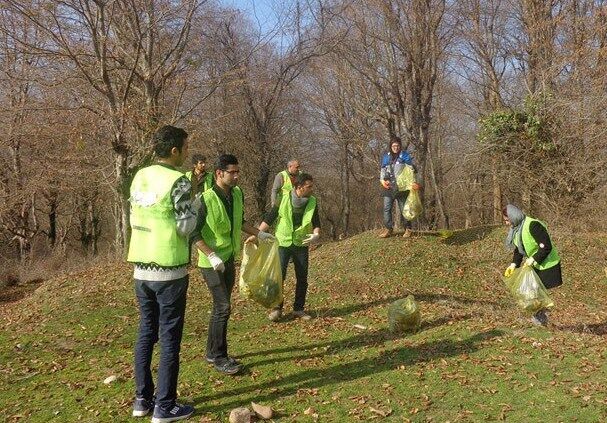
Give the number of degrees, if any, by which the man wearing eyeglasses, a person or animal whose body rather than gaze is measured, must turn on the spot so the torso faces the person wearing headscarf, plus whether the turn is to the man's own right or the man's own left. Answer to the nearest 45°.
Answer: approximately 45° to the man's own left

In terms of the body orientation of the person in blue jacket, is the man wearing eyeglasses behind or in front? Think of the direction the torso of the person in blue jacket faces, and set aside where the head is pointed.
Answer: in front

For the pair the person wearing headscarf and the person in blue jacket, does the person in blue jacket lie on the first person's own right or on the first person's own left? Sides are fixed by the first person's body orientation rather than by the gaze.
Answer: on the first person's own right

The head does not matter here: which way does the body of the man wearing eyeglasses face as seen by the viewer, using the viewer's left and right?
facing the viewer and to the right of the viewer

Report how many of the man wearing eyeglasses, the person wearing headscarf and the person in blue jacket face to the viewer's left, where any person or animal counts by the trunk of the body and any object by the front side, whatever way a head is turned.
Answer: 1

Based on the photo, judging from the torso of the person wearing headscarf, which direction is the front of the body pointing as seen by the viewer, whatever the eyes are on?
to the viewer's left

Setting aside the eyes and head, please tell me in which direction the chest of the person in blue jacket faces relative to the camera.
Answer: toward the camera

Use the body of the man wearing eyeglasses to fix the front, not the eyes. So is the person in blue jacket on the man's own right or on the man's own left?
on the man's own left

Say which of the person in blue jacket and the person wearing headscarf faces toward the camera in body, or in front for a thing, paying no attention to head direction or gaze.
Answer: the person in blue jacket

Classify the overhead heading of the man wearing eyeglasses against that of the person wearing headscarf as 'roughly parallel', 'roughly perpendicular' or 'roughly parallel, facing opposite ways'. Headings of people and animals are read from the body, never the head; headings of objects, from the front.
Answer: roughly parallel, facing opposite ways

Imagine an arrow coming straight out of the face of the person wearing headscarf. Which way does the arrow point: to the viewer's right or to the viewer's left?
to the viewer's left

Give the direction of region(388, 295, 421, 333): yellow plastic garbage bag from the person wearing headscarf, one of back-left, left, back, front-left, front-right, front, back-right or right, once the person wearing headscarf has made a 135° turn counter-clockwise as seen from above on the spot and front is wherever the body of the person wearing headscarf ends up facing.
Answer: right

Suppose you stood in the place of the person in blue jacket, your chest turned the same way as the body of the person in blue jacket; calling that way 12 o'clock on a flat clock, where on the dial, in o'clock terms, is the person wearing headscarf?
The person wearing headscarf is roughly at 11 o'clock from the person in blue jacket.

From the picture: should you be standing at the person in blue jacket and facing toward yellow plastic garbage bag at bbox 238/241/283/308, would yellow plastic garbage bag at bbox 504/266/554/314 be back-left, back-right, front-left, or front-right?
front-left

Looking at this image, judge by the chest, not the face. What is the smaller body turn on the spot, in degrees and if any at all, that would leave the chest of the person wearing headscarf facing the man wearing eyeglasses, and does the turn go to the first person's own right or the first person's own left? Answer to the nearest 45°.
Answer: approximately 45° to the first person's own left

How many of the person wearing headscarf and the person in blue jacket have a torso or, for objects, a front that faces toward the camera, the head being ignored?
1

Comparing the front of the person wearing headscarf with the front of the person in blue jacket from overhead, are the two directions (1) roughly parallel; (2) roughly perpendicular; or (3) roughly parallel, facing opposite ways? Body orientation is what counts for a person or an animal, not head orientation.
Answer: roughly perpendicular
